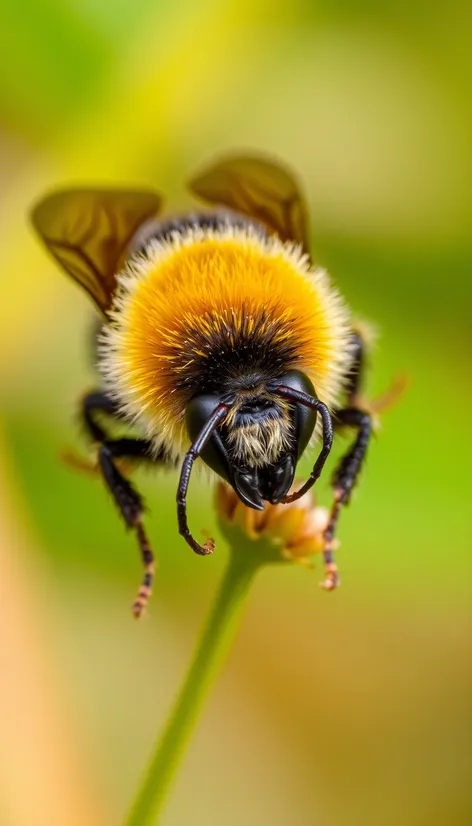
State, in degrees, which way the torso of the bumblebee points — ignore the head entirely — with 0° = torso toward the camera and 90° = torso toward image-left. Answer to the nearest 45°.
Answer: approximately 0°
